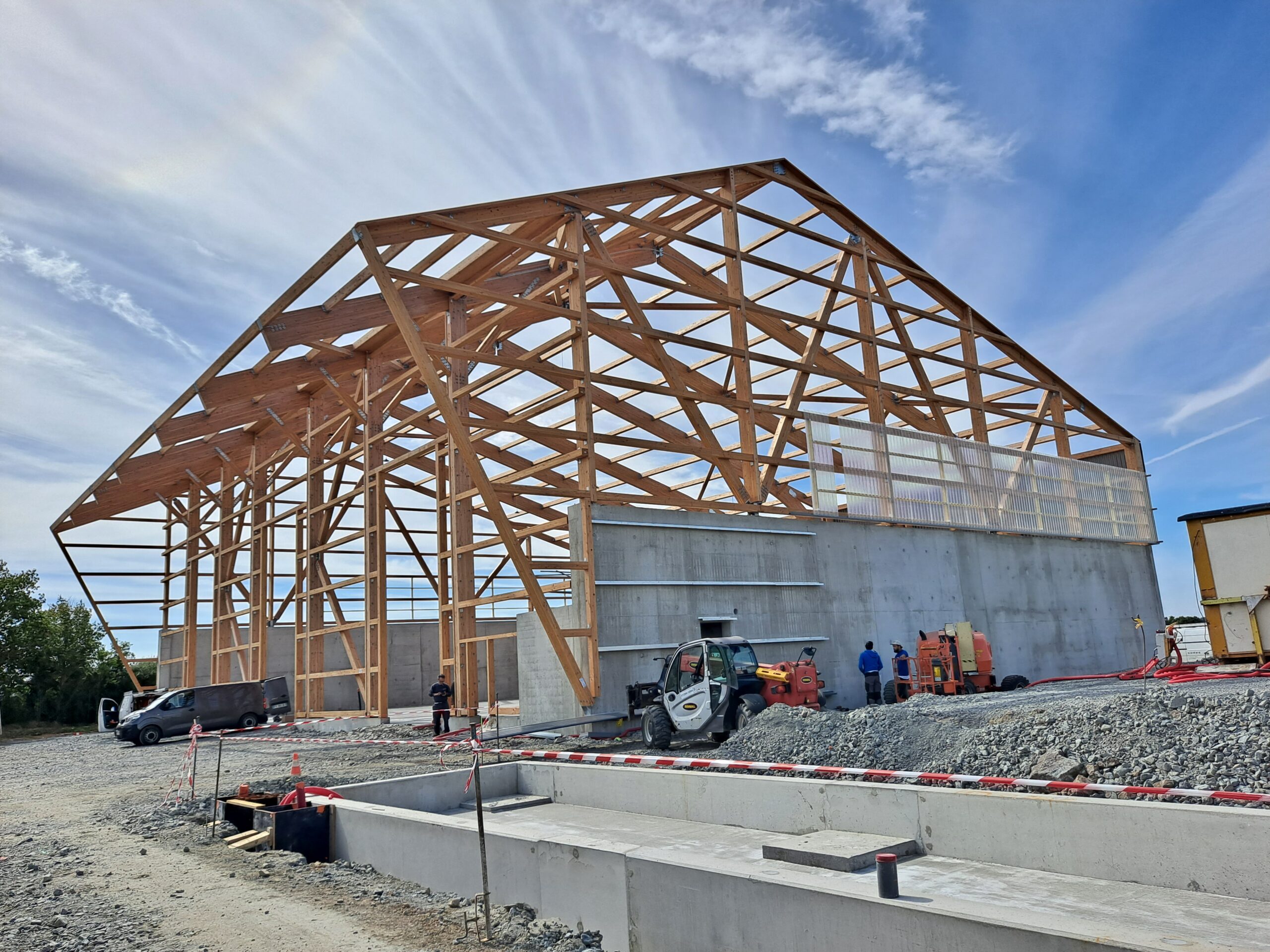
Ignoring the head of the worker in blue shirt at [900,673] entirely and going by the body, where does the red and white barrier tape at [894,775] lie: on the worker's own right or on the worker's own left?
on the worker's own left

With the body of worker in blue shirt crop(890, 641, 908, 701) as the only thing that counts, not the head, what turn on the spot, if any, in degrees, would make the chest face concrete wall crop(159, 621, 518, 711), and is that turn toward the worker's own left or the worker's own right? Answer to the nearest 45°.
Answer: approximately 45° to the worker's own right
